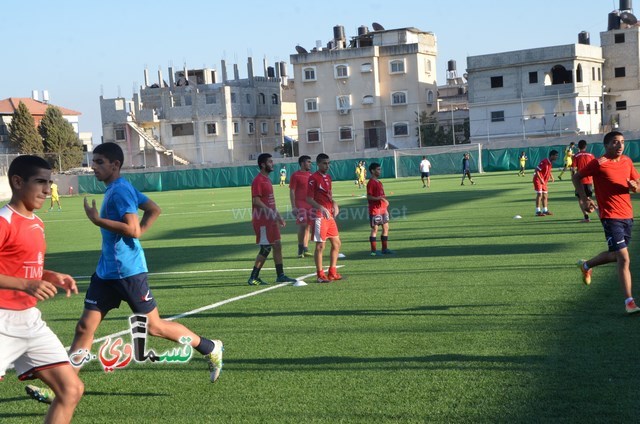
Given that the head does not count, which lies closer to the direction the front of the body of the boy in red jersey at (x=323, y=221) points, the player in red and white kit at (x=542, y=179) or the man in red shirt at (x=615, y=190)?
the man in red shirt

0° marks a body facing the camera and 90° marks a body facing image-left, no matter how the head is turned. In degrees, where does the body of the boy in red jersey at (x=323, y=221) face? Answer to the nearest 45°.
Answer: approximately 315°

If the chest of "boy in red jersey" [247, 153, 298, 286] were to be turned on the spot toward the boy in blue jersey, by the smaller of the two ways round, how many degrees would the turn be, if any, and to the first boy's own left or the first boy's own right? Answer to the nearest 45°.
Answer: approximately 90° to the first boy's own right

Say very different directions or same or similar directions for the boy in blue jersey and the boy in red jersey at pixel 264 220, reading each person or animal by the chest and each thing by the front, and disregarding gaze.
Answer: very different directions

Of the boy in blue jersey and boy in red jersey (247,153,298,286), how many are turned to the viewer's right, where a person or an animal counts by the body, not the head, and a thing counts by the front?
1

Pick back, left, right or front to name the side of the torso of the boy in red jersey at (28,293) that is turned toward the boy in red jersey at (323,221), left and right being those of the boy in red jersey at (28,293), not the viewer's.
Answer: left

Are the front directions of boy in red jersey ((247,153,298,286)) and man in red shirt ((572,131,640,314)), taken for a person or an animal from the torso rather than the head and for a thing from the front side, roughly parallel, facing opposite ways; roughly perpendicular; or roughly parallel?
roughly perpendicular
